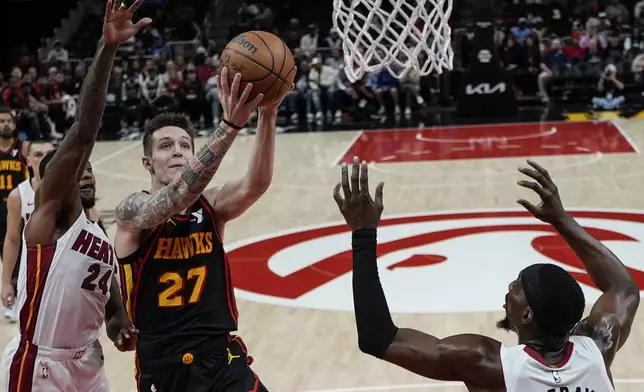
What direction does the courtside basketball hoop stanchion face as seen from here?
toward the camera

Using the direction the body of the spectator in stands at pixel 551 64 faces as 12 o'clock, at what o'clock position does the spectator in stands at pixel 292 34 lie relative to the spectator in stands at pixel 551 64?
the spectator in stands at pixel 292 34 is roughly at 2 o'clock from the spectator in stands at pixel 551 64.

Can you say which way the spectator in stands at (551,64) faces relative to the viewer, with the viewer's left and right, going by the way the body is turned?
facing the viewer and to the left of the viewer

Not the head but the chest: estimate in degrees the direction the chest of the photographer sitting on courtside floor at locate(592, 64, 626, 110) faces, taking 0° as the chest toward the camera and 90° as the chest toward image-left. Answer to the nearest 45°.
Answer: approximately 0°

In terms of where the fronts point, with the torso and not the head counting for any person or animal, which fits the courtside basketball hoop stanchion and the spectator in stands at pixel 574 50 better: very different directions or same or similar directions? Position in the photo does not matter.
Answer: same or similar directions

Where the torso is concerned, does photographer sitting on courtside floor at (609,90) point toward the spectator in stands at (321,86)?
no

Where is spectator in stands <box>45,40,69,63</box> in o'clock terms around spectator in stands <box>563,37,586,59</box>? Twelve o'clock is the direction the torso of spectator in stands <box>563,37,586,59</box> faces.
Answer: spectator in stands <box>45,40,69,63</box> is roughly at 3 o'clock from spectator in stands <box>563,37,586,59</box>.

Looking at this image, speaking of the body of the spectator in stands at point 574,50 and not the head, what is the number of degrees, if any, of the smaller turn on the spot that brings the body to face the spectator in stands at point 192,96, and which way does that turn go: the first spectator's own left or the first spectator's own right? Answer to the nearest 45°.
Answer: approximately 90° to the first spectator's own right

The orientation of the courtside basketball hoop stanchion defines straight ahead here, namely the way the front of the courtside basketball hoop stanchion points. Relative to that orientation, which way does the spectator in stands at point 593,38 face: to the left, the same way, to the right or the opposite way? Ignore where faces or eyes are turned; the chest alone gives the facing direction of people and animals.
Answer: the same way

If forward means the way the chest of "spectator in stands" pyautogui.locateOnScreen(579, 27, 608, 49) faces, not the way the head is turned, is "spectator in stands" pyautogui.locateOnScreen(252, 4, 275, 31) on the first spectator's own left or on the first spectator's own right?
on the first spectator's own right

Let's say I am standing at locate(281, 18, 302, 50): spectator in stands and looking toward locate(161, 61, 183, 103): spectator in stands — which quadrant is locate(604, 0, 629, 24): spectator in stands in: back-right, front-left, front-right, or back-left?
back-left

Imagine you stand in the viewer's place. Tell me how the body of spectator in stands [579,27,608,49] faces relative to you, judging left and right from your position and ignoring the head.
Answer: facing the viewer

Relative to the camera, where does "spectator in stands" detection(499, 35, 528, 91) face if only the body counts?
toward the camera
